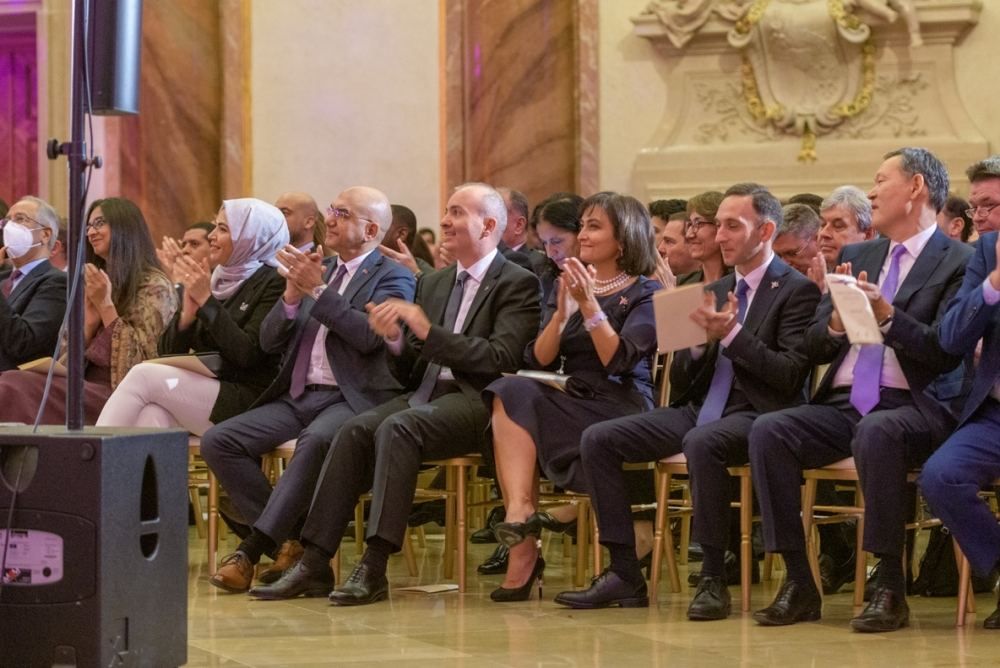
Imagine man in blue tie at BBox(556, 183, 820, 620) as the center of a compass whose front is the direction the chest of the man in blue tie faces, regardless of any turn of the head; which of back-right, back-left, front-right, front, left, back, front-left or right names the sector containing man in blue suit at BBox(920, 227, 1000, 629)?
left

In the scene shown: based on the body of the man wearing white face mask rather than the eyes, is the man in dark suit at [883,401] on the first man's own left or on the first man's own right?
on the first man's own left

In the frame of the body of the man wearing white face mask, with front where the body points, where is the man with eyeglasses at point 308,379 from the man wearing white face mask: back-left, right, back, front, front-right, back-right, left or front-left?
left

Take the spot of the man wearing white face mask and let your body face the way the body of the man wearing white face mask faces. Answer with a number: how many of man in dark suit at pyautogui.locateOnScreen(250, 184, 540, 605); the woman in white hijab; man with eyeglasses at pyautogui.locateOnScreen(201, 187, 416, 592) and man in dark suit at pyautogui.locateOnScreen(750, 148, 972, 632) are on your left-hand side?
4

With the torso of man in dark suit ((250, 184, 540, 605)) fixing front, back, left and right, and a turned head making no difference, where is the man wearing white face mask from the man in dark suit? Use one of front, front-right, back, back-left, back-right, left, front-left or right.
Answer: right

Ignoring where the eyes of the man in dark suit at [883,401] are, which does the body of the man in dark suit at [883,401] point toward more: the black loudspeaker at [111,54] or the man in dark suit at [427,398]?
the black loudspeaker

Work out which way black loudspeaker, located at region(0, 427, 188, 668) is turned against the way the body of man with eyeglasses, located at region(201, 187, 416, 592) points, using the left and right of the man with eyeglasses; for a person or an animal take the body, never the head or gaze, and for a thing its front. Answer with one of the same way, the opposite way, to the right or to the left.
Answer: the opposite way

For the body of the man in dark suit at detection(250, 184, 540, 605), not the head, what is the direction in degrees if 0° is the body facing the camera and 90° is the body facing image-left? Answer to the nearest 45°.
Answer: approximately 45°

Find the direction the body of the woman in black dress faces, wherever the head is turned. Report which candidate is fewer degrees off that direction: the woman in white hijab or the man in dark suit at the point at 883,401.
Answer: the woman in white hijab

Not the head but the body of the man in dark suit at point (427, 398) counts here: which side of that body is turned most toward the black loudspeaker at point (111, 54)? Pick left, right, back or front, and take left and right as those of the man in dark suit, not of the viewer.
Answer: front

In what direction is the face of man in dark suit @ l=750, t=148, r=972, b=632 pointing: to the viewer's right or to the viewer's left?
to the viewer's left

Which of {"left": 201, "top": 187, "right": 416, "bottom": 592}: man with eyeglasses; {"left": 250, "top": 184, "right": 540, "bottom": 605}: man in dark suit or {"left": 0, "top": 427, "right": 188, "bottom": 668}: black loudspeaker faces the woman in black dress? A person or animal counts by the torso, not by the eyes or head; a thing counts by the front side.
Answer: the black loudspeaker

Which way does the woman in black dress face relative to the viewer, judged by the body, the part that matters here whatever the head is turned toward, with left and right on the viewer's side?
facing the viewer and to the left of the viewer

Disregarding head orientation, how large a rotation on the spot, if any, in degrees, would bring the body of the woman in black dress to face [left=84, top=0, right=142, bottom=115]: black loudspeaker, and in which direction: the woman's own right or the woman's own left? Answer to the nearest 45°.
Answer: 0° — they already face it

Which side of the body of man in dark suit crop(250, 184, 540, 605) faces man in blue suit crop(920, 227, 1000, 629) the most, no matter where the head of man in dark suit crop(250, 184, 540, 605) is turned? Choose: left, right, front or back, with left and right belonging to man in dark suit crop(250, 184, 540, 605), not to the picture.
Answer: left
